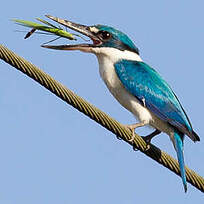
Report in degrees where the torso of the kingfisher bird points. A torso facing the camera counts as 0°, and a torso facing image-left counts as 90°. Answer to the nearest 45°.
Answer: approximately 90°
